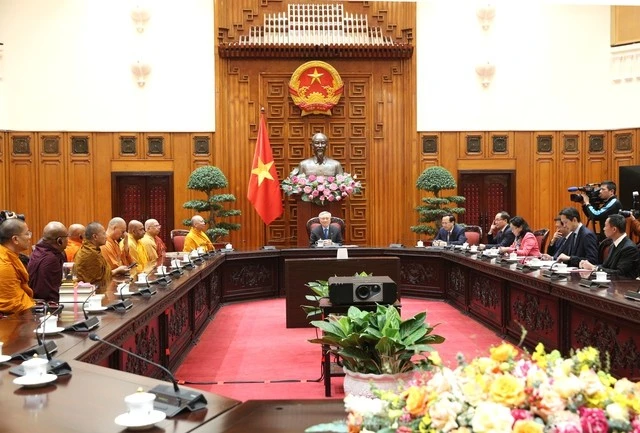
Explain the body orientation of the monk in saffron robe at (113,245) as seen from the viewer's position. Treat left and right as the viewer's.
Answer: facing to the right of the viewer

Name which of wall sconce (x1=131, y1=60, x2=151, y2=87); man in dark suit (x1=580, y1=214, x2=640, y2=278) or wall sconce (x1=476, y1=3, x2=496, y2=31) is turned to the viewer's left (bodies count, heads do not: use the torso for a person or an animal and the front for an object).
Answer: the man in dark suit

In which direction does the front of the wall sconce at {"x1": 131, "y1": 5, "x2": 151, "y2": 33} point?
toward the camera

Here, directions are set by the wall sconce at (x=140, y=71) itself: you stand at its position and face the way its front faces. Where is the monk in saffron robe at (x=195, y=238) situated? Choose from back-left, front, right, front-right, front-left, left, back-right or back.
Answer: front

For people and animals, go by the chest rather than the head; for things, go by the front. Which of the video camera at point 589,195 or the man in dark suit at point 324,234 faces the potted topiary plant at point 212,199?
the video camera

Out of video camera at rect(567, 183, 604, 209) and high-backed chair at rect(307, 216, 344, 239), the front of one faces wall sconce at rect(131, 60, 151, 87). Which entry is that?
the video camera

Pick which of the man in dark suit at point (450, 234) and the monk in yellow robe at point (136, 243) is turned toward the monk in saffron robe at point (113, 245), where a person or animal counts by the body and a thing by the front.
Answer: the man in dark suit

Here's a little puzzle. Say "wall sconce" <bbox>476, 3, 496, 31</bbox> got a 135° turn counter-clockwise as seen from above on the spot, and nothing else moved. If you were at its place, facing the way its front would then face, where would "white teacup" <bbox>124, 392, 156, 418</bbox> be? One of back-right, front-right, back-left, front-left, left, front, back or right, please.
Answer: back-right

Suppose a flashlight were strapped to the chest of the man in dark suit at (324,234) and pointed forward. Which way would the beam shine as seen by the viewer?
toward the camera

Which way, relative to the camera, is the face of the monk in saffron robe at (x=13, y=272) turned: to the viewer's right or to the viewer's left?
to the viewer's right

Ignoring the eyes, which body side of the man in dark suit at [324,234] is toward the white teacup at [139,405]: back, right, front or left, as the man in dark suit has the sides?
front

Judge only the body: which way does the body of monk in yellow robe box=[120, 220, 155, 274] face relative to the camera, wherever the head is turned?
to the viewer's right

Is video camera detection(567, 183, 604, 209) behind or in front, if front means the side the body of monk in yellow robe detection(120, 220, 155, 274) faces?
in front

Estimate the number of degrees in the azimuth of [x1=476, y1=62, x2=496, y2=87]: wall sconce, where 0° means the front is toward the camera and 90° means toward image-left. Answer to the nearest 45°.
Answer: approximately 0°

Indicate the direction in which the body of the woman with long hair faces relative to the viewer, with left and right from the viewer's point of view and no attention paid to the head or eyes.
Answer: facing to the left of the viewer

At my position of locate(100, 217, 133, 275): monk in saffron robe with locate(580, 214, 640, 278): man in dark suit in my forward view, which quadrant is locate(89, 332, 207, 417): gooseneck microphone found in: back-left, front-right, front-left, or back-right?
front-right

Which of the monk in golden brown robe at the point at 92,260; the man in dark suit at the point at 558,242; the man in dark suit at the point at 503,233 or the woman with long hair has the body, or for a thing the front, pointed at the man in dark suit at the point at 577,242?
the monk in golden brown robe
